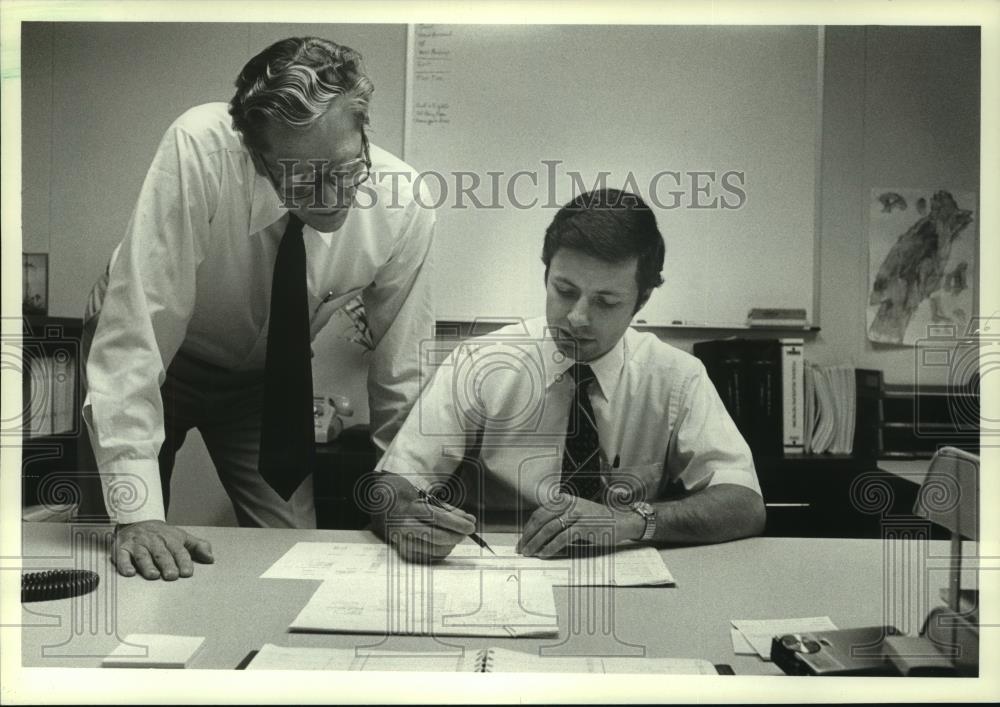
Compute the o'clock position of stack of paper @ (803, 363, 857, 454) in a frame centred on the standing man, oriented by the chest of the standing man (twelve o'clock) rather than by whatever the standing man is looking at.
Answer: The stack of paper is roughly at 8 o'clock from the standing man.

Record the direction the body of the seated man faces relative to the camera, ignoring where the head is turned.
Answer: toward the camera

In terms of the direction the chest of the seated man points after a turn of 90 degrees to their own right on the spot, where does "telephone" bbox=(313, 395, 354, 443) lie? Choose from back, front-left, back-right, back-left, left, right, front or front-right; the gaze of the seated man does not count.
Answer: front

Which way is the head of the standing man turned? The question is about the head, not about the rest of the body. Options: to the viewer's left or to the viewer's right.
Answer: to the viewer's right

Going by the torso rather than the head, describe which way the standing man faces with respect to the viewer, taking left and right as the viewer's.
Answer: facing the viewer and to the right of the viewer

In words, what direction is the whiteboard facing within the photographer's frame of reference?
facing the viewer

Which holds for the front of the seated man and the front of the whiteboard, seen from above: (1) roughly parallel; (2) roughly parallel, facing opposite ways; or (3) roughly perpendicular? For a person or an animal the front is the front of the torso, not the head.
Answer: roughly parallel
